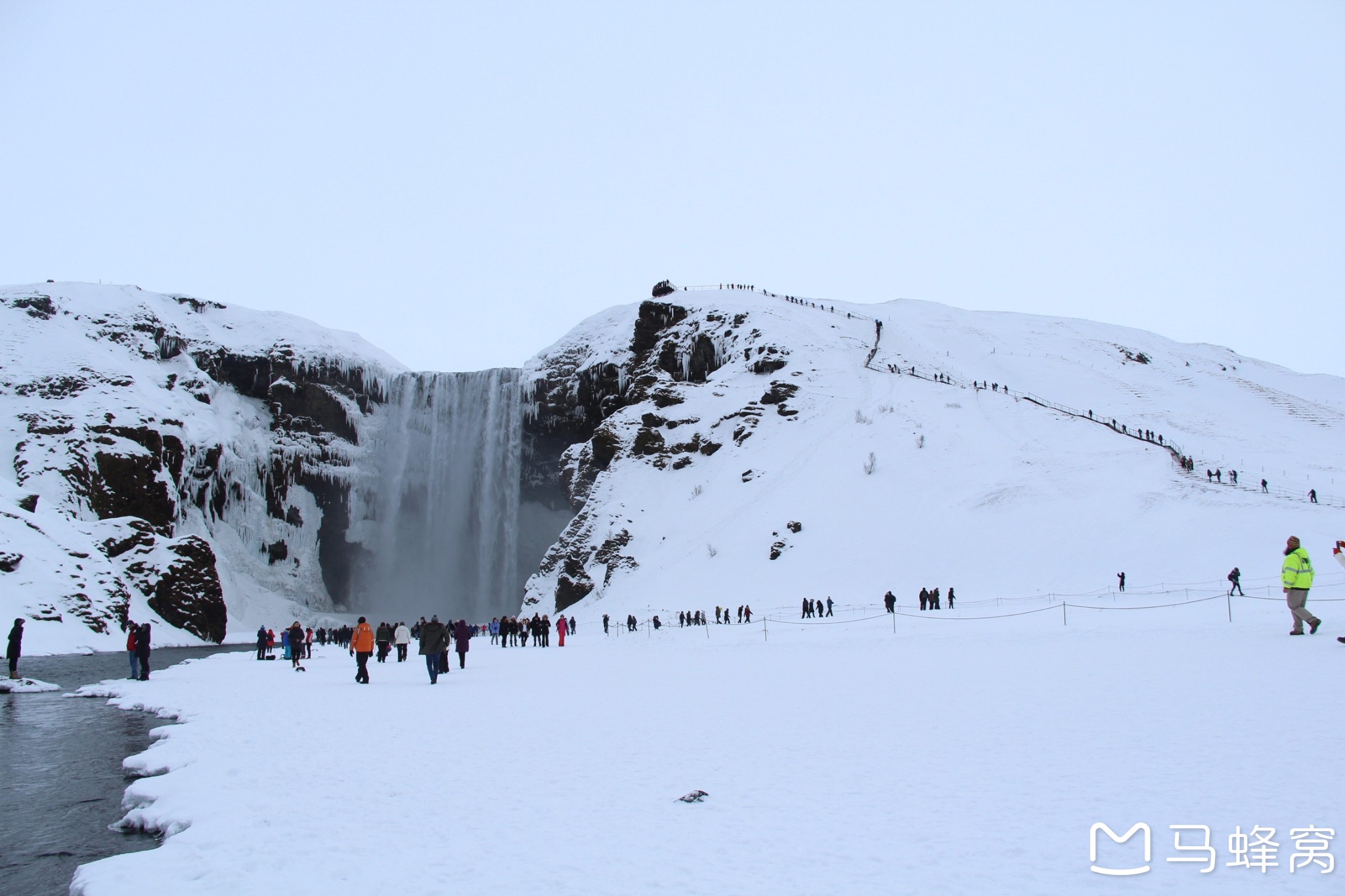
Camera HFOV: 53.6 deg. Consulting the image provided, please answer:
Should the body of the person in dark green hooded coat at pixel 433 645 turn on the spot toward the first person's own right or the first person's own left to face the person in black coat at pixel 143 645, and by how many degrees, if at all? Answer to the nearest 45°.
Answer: approximately 45° to the first person's own left

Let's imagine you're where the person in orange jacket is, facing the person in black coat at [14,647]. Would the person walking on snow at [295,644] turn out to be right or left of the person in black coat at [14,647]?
right

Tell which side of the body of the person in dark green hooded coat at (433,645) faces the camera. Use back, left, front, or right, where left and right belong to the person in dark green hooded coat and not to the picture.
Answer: back

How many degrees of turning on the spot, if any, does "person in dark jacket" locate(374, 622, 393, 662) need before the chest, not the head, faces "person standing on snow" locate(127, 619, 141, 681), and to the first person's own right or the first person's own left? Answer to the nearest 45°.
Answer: approximately 135° to the first person's own left

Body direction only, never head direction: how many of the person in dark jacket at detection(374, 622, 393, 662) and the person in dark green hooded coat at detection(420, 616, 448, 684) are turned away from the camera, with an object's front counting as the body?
2

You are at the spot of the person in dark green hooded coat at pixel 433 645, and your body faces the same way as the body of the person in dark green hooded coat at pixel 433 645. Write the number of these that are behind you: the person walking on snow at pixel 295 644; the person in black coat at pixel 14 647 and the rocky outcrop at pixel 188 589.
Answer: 0

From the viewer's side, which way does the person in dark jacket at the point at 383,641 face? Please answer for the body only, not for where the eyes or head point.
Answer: away from the camera

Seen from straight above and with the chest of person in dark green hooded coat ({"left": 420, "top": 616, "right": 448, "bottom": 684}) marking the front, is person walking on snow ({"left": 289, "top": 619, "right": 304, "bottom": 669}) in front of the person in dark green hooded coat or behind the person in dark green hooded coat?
in front

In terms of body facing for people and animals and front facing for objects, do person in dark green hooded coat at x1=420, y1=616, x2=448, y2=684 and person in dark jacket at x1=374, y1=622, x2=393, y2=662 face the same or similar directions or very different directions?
same or similar directions

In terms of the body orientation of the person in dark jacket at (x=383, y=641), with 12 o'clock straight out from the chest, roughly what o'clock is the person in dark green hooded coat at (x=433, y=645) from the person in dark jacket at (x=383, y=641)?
the person in dark green hooded coat at (x=433, y=645) is roughly at 6 o'clock from the person in dark jacket at (x=383, y=641).

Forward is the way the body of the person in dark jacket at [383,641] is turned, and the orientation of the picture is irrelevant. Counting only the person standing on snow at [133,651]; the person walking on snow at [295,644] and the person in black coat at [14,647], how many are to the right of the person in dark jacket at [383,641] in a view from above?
0

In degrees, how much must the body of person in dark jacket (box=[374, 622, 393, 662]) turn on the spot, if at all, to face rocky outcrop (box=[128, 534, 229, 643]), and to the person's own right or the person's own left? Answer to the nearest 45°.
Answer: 0° — they already face it
